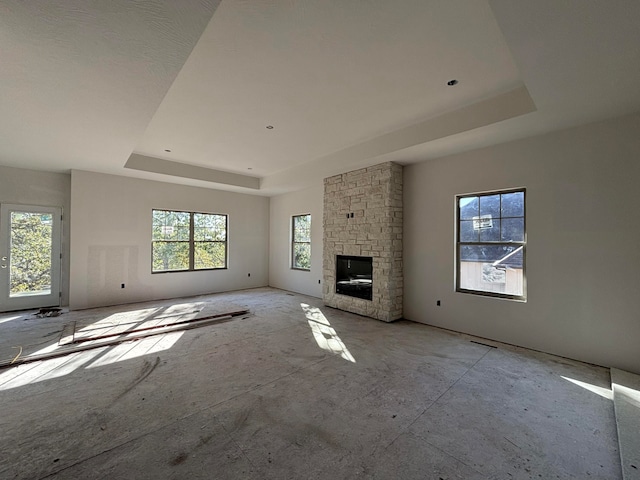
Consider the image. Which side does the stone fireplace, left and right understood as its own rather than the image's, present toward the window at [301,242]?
right

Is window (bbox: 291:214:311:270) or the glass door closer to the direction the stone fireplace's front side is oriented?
the glass door

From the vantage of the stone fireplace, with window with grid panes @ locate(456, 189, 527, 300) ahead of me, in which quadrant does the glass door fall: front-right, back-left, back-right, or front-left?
back-right

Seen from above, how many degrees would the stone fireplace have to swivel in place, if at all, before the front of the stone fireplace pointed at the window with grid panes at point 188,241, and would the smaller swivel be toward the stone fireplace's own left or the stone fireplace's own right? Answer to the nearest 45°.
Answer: approximately 45° to the stone fireplace's own right

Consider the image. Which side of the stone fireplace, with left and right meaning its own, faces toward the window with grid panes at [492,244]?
left

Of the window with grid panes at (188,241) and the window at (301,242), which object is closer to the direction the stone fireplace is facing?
the window with grid panes

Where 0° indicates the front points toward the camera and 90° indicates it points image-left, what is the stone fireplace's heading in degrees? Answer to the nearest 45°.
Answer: approximately 45°

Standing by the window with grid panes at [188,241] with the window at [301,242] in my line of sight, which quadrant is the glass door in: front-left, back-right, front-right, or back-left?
back-right

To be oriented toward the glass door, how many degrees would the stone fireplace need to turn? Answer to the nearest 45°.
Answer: approximately 45° to its right

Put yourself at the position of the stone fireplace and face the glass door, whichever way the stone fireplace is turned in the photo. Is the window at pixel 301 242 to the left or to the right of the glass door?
right
